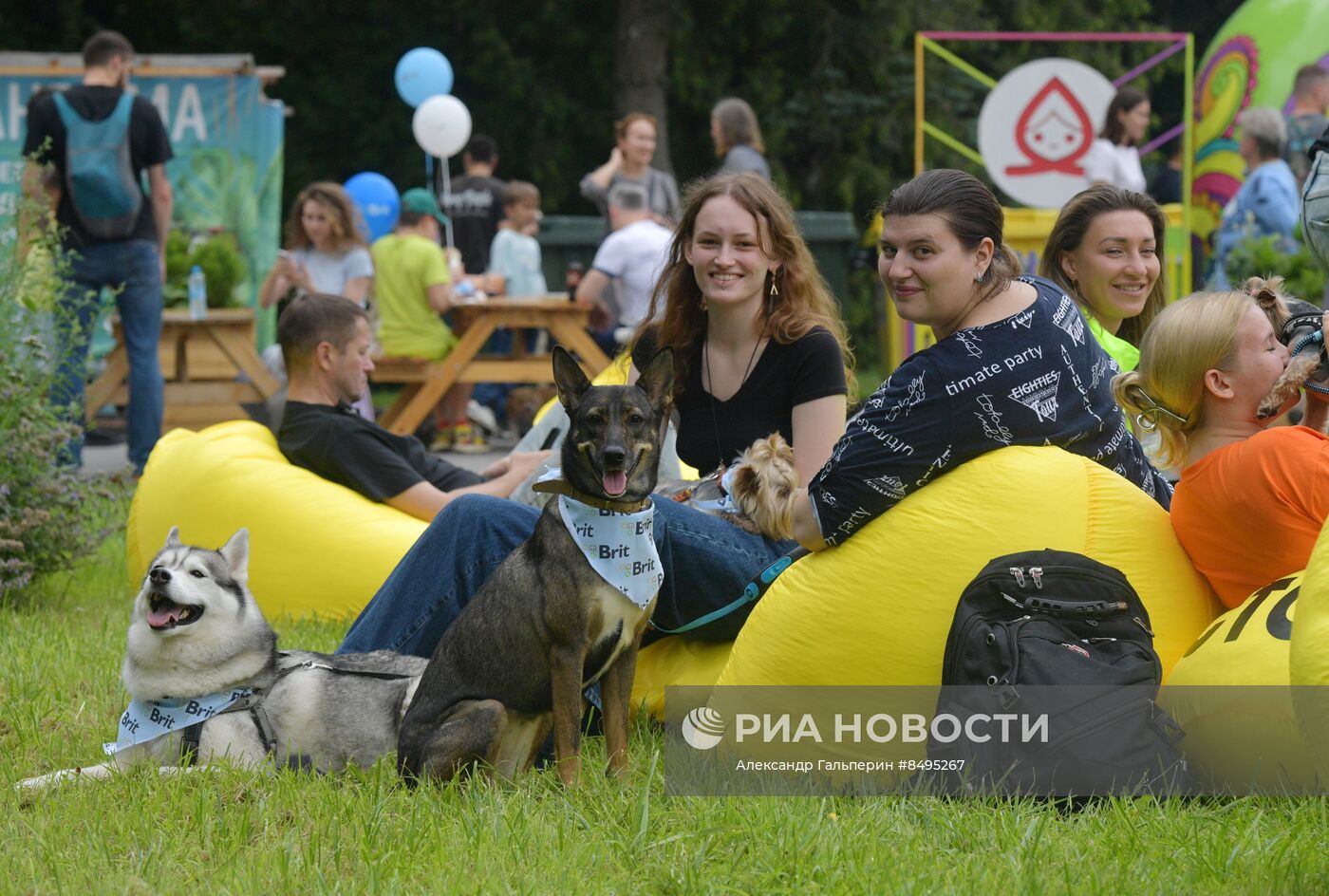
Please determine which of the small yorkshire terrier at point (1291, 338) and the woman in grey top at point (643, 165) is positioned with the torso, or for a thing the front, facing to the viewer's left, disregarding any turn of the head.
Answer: the small yorkshire terrier

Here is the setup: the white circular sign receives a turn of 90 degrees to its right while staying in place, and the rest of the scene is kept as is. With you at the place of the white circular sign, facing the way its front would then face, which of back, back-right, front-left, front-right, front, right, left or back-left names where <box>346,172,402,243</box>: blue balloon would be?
front

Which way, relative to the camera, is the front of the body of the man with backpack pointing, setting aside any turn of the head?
away from the camera

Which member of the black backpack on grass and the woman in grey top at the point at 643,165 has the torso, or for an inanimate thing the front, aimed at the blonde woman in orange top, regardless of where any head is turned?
the woman in grey top

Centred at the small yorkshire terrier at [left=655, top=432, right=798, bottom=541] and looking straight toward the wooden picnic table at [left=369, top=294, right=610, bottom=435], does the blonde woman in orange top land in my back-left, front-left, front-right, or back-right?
back-right

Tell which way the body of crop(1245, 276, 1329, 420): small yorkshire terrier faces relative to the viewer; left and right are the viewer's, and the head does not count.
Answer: facing to the left of the viewer

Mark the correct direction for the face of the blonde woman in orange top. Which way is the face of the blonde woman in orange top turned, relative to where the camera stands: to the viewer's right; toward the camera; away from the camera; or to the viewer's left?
to the viewer's right

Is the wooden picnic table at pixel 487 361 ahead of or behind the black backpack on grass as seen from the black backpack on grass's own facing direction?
behind
